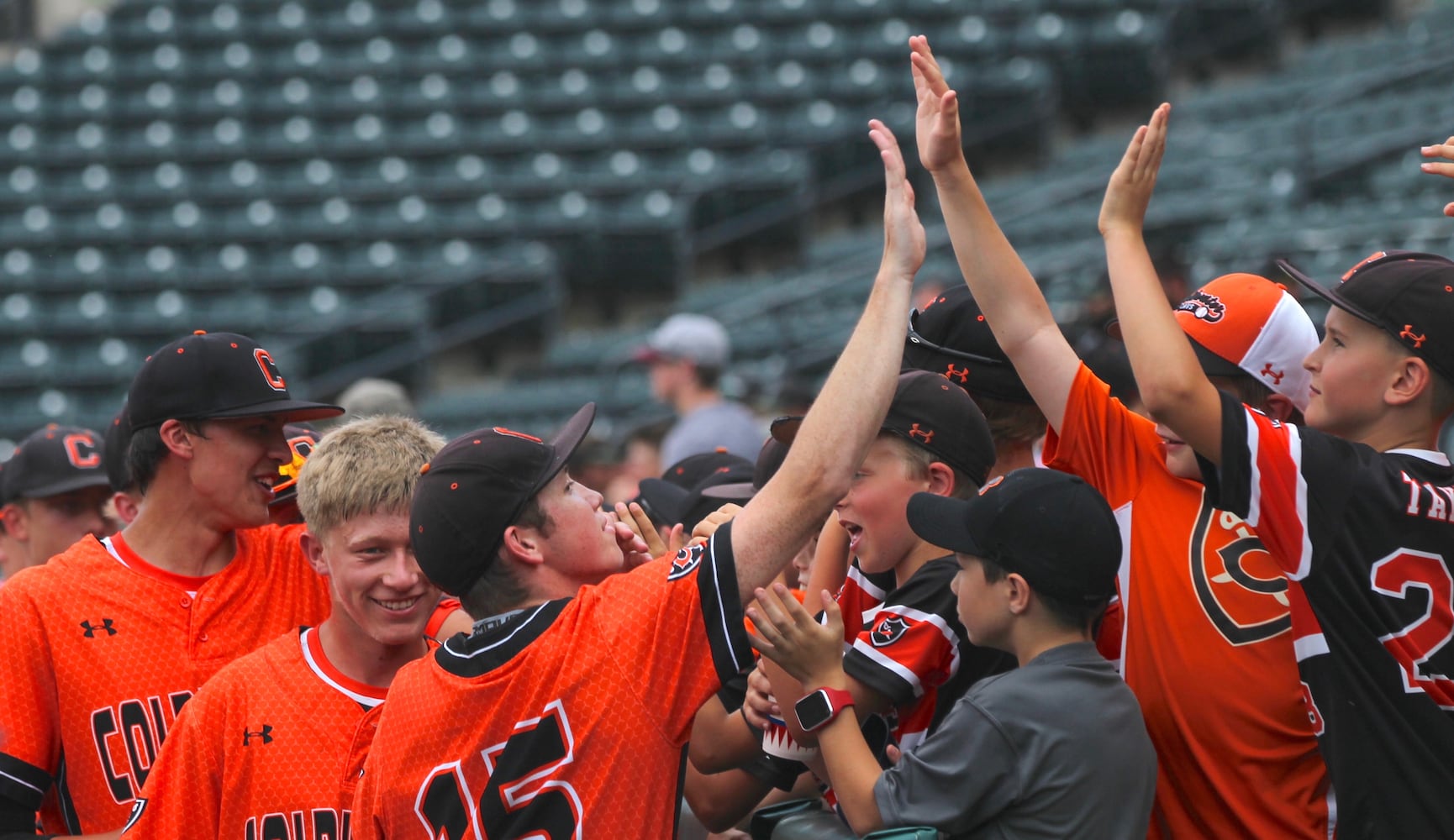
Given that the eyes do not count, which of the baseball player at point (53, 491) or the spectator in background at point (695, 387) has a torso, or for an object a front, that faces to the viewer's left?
the spectator in background

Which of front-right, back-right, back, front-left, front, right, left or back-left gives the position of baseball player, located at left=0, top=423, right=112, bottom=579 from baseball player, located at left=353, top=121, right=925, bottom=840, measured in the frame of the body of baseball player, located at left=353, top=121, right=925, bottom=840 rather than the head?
left

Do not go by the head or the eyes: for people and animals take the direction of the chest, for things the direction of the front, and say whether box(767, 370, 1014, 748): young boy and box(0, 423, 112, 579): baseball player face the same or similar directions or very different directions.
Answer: very different directions

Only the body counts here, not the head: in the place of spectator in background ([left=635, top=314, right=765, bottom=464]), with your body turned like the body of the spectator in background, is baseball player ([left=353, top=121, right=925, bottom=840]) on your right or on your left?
on your left

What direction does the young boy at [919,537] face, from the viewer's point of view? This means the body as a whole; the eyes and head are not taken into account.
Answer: to the viewer's left

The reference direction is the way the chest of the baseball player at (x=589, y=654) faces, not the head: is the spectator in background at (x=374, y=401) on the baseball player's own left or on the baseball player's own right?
on the baseball player's own left

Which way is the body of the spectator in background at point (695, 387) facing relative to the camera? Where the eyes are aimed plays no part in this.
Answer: to the viewer's left

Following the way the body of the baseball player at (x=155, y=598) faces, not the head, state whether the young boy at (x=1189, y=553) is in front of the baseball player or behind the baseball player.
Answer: in front

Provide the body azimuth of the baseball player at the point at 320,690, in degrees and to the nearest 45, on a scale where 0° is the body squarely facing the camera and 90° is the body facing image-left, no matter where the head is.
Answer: approximately 315°

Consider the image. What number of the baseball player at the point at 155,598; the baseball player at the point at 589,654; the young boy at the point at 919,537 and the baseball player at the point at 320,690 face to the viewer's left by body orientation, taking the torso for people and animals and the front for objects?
1

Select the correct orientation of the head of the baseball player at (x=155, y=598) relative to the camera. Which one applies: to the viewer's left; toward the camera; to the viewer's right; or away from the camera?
to the viewer's right

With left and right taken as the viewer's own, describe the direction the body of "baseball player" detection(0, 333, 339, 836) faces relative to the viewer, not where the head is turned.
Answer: facing the viewer and to the right of the viewer

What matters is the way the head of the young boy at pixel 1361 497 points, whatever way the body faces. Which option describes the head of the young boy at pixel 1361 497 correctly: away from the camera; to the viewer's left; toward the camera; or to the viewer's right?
to the viewer's left

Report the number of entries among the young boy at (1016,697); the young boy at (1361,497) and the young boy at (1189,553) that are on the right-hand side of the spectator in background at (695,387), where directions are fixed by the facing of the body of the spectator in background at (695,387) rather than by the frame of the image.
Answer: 0

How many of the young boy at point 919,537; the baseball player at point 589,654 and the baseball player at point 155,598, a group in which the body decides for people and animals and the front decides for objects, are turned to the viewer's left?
1

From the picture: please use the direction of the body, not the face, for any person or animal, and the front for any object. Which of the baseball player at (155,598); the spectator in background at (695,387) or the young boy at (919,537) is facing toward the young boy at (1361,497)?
the baseball player

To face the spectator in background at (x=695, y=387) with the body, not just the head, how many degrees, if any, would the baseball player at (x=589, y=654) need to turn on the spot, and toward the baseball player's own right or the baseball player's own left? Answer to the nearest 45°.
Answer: approximately 45° to the baseball player's own left
